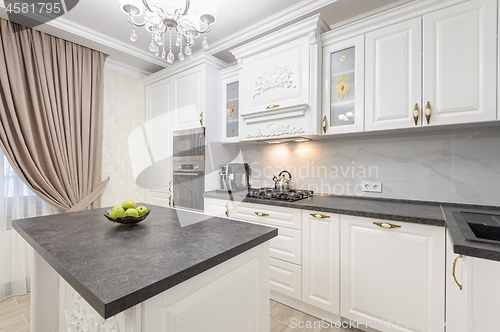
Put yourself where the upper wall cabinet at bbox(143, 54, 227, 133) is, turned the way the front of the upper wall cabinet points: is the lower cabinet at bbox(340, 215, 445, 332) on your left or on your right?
on your left

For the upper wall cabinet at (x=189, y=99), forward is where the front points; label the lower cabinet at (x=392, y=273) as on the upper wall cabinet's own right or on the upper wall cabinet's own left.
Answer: on the upper wall cabinet's own left

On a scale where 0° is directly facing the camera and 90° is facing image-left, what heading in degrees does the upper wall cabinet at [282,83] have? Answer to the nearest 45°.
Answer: approximately 45°

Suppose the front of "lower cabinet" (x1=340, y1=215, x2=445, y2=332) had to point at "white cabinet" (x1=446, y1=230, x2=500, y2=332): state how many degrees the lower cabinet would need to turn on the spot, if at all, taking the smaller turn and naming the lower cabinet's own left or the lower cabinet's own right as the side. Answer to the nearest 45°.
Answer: approximately 90° to the lower cabinet's own left

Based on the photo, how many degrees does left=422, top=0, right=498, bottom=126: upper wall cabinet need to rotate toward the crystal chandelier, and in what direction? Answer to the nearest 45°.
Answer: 0° — it already faces it

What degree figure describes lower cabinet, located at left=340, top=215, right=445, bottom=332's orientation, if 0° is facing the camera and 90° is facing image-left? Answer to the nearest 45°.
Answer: approximately 45°
